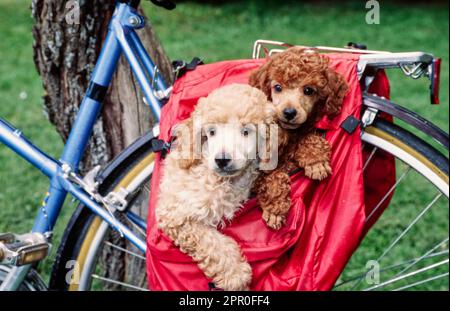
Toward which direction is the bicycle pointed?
to the viewer's left

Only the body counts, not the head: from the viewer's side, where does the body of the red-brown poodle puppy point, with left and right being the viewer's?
facing the viewer
